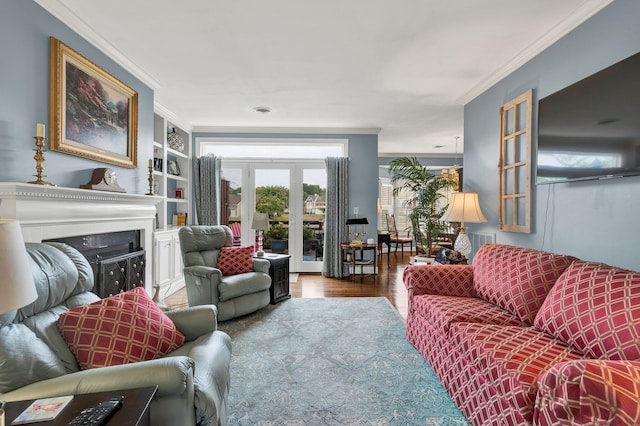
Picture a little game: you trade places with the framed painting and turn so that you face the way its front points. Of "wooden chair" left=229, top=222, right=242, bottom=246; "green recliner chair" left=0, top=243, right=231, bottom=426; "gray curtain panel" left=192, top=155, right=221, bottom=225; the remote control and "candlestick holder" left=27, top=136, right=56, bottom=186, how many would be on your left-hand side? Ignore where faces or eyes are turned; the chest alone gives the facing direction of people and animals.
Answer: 2

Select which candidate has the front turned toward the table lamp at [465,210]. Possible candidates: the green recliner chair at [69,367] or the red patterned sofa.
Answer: the green recliner chair

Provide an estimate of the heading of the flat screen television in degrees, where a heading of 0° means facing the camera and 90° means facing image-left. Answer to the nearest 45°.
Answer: approximately 45°

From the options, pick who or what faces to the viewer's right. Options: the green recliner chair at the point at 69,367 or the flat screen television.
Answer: the green recliner chair

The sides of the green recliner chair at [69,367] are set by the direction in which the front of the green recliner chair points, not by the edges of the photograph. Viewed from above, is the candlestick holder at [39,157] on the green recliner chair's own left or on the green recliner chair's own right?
on the green recliner chair's own left

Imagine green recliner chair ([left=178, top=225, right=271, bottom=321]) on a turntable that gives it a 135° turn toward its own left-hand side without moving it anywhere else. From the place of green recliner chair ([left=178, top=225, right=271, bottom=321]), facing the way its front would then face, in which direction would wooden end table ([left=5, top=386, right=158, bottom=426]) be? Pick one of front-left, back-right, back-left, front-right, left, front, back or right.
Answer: back

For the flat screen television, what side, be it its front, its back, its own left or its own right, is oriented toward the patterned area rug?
front

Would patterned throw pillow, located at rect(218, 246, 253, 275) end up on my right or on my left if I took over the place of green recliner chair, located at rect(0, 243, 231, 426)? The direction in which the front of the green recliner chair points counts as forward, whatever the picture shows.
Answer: on my left

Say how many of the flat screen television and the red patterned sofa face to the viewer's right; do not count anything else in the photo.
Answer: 0

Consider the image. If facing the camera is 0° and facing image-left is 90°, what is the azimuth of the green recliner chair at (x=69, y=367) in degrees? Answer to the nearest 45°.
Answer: approximately 270°

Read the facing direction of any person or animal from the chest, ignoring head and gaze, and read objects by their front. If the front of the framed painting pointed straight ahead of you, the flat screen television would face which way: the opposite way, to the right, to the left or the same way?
the opposite way

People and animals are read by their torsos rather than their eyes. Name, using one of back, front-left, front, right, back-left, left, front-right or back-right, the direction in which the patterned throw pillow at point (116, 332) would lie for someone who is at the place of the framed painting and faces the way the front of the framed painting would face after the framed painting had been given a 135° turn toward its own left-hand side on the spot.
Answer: back
